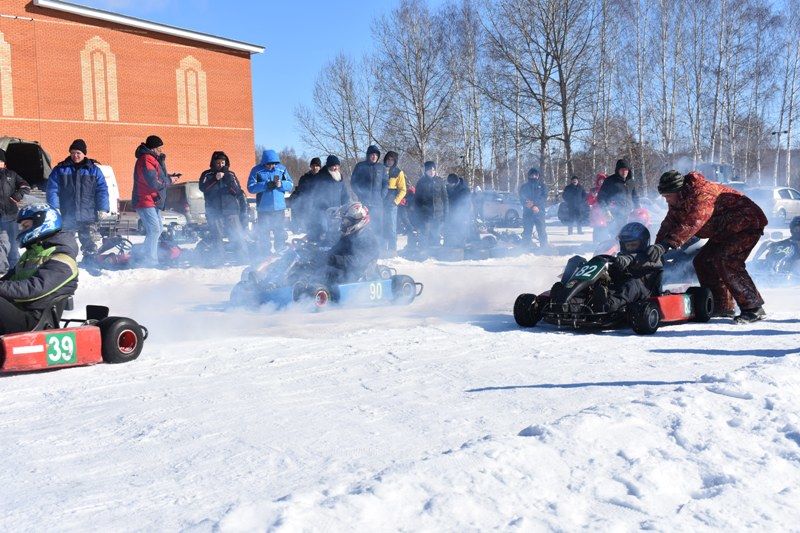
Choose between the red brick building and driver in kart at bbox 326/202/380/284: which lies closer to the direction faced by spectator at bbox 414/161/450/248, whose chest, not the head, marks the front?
the driver in kart

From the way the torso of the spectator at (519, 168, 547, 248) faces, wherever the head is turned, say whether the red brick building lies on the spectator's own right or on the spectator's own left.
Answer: on the spectator's own right

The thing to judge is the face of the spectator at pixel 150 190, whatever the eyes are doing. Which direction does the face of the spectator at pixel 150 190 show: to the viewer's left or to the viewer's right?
to the viewer's right

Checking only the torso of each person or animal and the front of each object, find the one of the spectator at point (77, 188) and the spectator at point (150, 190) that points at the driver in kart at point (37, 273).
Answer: the spectator at point (77, 188)

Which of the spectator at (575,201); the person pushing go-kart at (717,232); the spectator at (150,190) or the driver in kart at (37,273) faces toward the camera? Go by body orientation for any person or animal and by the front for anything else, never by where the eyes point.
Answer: the spectator at (575,201)

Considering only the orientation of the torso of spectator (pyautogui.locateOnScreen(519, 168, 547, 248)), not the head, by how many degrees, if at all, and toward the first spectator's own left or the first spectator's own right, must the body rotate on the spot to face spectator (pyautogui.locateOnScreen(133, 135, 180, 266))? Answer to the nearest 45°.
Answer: approximately 45° to the first spectator's own right

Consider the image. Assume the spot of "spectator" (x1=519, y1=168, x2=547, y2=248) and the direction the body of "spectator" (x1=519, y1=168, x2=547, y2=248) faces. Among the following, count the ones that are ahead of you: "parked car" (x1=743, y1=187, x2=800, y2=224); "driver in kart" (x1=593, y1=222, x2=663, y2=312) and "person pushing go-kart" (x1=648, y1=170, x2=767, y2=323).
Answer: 2

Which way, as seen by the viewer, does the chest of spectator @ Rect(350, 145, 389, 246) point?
toward the camera

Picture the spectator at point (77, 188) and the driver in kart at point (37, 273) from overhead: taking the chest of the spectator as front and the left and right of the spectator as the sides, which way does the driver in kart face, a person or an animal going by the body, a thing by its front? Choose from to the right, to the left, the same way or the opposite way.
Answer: to the right

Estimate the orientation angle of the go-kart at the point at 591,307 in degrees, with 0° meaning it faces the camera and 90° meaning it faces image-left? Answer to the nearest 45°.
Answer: approximately 45°

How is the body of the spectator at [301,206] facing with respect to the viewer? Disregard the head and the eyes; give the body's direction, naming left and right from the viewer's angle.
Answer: facing the viewer and to the right of the viewer

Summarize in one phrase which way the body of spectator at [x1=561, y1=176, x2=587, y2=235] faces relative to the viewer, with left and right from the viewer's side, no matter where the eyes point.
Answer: facing the viewer

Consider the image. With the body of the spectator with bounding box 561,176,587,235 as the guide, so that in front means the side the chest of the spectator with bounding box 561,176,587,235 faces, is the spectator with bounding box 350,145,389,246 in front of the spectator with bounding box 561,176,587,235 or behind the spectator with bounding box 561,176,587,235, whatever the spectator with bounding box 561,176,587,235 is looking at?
in front

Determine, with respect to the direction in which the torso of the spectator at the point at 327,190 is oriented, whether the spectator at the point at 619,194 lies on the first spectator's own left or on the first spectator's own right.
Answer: on the first spectator's own left

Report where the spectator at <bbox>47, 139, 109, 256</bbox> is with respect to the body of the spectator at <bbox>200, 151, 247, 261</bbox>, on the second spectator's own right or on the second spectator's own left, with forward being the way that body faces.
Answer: on the second spectator's own right

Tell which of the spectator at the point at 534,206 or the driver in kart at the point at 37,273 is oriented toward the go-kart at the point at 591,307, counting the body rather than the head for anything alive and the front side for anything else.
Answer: the spectator

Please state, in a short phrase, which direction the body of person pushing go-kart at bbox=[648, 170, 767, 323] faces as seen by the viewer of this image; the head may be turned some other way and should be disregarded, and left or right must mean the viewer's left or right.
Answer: facing to the left of the viewer

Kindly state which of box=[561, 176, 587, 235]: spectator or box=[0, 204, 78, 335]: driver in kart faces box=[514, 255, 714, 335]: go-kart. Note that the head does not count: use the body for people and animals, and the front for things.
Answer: the spectator
